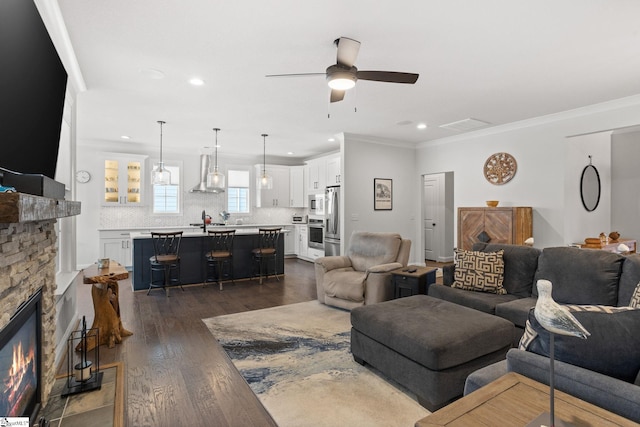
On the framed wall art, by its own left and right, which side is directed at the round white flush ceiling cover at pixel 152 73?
right

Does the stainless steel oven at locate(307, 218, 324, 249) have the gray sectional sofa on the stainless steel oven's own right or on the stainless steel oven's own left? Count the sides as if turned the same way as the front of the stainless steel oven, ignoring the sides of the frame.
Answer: on the stainless steel oven's own left

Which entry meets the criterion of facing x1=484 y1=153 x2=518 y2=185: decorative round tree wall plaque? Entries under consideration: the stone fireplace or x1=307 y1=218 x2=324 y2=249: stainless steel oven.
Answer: the stone fireplace

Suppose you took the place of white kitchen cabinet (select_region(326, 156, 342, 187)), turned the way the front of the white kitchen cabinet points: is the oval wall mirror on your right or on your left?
on your left

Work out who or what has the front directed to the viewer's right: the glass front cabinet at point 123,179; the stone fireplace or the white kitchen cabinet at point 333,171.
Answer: the stone fireplace

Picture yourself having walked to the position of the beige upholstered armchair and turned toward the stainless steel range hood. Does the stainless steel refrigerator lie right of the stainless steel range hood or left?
right

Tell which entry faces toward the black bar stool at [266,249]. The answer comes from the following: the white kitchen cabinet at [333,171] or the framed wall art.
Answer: the white kitchen cabinet

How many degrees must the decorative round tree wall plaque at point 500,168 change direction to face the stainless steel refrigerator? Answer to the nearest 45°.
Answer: approximately 45° to its right

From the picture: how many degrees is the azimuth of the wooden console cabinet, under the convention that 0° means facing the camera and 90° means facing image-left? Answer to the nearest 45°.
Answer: approximately 45°

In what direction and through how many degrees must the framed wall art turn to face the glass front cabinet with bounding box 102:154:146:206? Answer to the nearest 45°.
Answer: approximately 135° to its right

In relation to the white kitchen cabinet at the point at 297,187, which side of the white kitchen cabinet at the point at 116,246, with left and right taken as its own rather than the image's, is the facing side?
left
